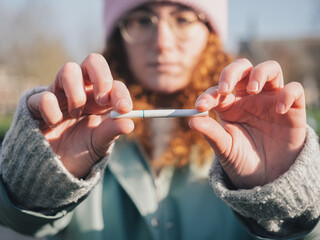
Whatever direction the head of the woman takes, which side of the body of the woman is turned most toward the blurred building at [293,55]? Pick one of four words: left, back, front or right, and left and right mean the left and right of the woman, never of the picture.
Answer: back

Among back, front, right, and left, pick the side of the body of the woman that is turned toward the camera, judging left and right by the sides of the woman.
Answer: front
